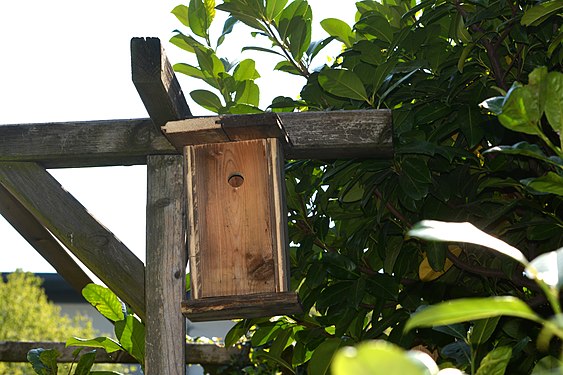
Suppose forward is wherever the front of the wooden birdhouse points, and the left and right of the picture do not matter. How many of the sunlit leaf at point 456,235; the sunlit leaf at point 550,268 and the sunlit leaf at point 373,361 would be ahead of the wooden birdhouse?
3

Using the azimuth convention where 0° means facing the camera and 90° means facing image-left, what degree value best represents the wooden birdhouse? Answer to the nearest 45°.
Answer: approximately 0°

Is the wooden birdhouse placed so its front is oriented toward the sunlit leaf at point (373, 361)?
yes

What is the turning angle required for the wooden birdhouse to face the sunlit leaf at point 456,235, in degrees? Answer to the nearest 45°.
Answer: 0° — it already faces it
